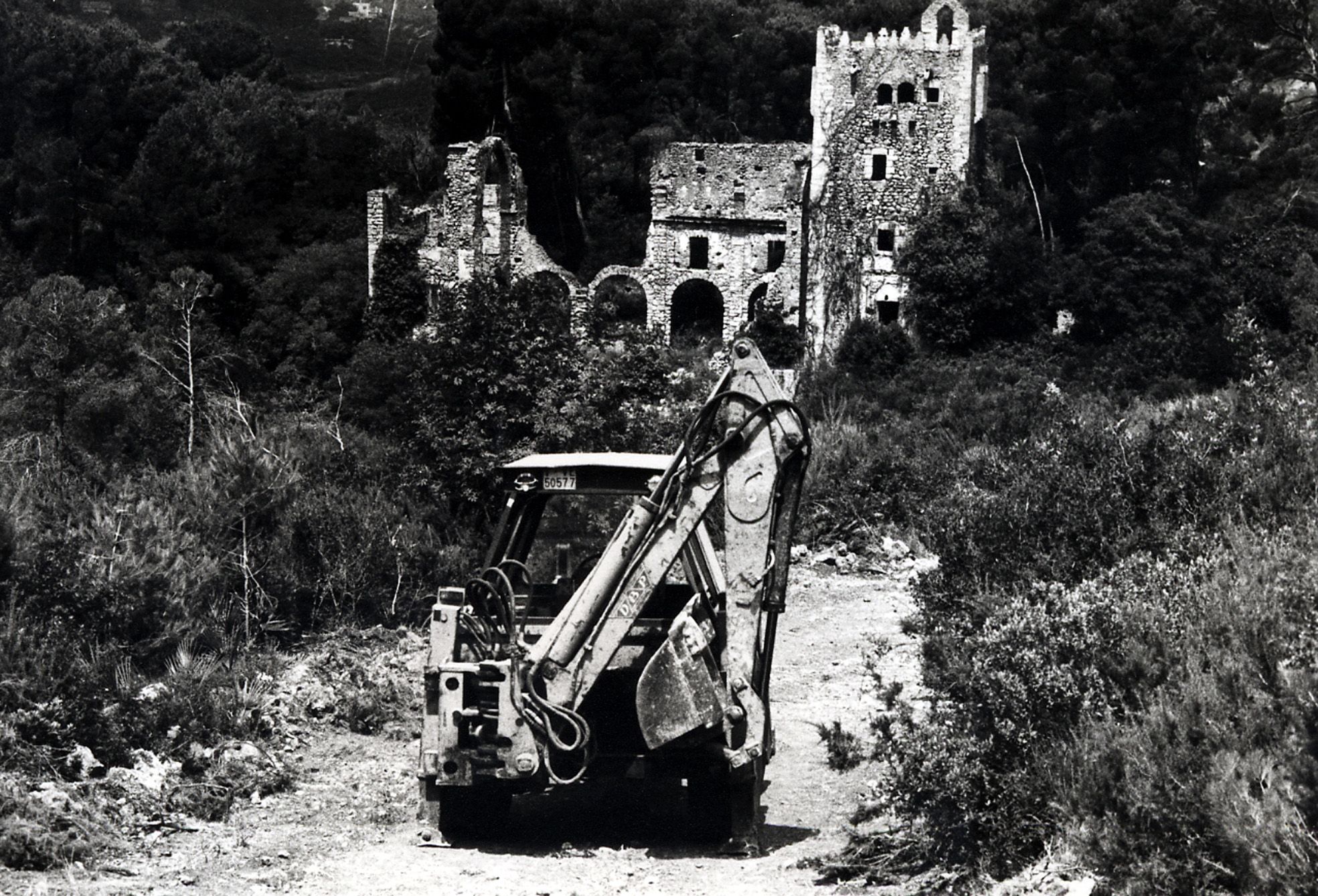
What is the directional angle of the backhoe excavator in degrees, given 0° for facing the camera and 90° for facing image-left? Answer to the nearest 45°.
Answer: approximately 180°

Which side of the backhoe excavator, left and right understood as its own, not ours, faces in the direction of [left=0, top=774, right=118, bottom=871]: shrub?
left

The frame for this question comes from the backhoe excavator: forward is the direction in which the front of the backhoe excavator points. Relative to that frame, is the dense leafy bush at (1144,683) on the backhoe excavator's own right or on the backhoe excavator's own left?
on the backhoe excavator's own right

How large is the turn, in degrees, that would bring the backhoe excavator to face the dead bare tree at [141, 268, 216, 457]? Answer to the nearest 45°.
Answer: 0° — it already faces it

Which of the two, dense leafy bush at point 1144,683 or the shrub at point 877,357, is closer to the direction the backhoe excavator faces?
the shrub

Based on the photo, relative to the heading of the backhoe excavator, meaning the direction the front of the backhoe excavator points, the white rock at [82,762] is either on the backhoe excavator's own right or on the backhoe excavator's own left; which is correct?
on the backhoe excavator's own left
